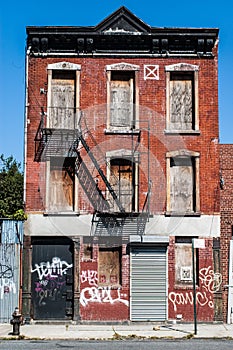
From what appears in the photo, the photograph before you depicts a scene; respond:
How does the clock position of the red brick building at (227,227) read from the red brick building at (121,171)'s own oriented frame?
the red brick building at (227,227) is roughly at 9 o'clock from the red brick building at (121,171).

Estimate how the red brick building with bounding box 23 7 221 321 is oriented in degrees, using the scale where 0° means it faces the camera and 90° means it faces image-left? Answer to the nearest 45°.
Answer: approximately 0°

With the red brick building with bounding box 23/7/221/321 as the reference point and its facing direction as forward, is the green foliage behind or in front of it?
behind
